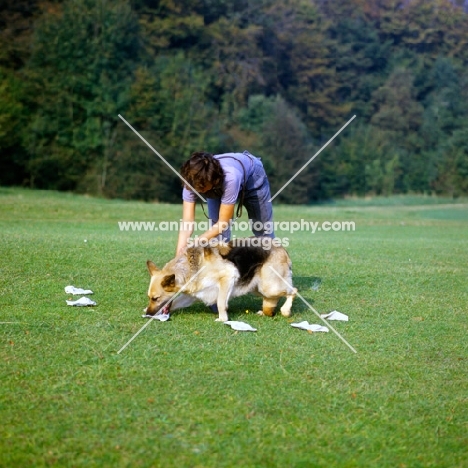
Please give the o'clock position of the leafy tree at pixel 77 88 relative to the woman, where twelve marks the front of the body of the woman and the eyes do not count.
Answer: The leafy tree is roughly at 4 o'clock from the woman.

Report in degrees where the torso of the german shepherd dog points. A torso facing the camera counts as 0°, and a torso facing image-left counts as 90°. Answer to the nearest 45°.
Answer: approximately 90°

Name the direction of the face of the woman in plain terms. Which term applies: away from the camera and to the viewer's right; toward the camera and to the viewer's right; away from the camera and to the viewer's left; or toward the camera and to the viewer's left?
toward the camera and to the viewer's left

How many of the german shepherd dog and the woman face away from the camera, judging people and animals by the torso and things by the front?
0

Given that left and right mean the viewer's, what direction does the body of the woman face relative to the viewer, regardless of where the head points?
facing the viewer and to the left of the viewer

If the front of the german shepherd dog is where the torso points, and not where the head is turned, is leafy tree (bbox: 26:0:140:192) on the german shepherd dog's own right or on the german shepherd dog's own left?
on the german shepherd dog's own right

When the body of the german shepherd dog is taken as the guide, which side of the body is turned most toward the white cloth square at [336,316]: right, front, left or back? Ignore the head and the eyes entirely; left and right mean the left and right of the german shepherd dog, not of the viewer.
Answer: back
